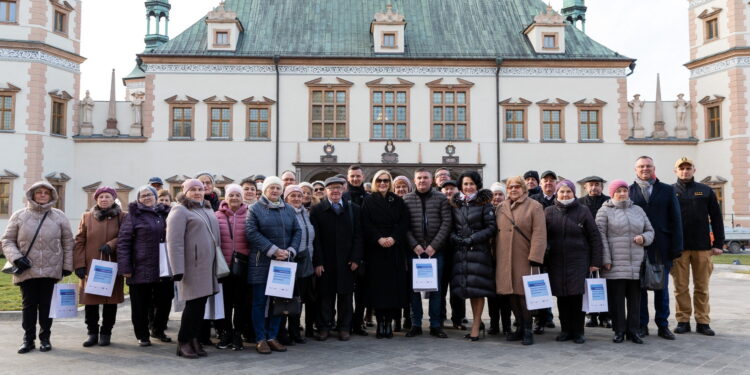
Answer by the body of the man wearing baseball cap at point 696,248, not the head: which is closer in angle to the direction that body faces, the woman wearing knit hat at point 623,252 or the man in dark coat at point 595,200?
the woman wearing knit hat

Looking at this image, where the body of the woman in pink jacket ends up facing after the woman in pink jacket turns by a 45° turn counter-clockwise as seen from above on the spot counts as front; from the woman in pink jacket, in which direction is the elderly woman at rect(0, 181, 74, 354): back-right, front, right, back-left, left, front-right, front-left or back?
back-right

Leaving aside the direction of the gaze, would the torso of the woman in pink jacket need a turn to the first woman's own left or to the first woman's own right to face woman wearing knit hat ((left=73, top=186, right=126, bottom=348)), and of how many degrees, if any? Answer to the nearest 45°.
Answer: approximately 90° to the first woman's own right

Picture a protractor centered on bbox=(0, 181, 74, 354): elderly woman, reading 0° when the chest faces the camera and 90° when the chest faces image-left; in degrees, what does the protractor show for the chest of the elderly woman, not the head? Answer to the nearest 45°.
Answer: approximately 0°

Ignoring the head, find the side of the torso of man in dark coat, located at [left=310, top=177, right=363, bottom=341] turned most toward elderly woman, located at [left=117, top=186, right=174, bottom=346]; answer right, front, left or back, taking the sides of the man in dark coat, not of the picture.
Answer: right

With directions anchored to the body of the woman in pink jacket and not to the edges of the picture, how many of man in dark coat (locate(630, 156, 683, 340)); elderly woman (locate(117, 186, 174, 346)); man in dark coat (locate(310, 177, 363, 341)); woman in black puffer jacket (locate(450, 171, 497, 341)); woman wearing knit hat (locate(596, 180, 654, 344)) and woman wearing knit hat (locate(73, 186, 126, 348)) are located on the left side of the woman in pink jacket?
4

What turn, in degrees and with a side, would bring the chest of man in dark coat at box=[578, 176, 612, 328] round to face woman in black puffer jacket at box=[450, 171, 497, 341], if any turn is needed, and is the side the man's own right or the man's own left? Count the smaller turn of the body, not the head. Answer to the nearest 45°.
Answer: approximately 45° to the man's own right

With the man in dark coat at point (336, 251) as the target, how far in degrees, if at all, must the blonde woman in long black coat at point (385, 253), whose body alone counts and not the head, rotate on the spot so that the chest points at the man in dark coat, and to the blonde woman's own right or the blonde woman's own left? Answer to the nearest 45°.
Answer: approximately 90° to the blonde woman's own right

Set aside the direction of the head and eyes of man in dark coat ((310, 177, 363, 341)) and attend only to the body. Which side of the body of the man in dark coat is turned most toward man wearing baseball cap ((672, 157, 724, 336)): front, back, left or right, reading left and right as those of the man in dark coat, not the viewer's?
left
